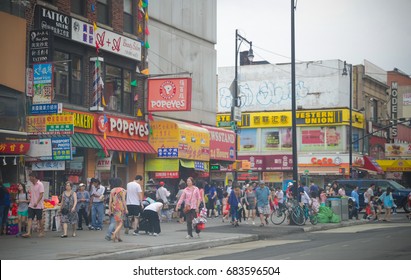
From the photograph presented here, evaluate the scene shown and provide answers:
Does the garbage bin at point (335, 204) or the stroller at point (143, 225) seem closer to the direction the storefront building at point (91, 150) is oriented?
the stroller

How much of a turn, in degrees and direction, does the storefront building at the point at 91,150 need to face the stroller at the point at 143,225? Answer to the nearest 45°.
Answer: approximately 45° to its right

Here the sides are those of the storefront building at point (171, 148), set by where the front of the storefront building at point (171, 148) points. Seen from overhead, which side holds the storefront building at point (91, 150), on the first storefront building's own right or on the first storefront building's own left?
on the first storefront building's own right

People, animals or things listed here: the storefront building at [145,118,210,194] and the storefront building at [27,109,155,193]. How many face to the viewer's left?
0

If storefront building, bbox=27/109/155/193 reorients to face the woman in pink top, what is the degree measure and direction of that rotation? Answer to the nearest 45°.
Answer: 0° — it already faces them

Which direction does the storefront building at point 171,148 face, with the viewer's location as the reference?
facing the viewer and to the right of the viewer

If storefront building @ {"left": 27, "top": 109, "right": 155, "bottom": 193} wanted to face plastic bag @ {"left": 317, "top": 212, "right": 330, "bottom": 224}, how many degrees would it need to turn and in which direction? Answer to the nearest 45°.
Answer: approximately 45° to its left

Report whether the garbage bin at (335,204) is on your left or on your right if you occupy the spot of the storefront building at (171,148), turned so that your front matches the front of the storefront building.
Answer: on your left

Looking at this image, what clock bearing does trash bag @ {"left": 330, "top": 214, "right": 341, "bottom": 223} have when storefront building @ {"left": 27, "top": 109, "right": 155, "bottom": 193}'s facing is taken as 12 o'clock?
The trash bag is roughly at 10 o'clock from the storefront building.

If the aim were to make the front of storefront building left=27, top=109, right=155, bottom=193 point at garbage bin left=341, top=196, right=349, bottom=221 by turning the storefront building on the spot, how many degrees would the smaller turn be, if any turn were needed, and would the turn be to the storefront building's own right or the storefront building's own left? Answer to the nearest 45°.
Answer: approximately 45° to the storefront building's own left
